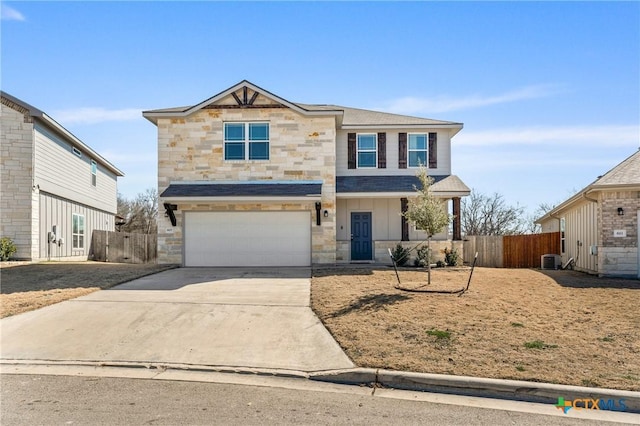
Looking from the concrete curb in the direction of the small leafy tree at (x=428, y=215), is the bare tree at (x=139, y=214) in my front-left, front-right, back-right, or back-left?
front-left

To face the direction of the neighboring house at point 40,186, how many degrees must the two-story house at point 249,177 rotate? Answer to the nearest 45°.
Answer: approximately 90° to its right

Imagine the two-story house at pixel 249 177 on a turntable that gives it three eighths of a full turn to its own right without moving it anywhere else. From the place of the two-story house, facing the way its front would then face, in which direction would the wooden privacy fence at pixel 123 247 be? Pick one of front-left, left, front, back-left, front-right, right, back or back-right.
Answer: front

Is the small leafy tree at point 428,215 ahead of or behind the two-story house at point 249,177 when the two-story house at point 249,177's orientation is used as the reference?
ahead

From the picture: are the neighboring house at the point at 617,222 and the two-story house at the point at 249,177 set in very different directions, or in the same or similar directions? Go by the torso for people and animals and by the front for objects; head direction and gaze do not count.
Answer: same or similar directions

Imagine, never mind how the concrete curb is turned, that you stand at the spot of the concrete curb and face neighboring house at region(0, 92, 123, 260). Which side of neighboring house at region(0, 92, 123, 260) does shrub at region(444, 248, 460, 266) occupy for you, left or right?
right

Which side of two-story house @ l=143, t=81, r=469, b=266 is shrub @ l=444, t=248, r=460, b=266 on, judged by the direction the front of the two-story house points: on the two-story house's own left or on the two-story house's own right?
on the two-story house's own left

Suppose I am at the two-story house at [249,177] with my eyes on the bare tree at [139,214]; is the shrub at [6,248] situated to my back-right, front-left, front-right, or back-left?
front-left

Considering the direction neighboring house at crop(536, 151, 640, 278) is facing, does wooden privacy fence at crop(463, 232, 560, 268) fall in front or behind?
behind

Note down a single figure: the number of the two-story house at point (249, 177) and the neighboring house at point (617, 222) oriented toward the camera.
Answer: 2

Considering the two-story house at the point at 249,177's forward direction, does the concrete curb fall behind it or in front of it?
in front

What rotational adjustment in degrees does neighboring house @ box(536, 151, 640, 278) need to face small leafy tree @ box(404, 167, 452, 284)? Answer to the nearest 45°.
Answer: approximately 45° to its right

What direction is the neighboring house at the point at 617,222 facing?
toward the camera

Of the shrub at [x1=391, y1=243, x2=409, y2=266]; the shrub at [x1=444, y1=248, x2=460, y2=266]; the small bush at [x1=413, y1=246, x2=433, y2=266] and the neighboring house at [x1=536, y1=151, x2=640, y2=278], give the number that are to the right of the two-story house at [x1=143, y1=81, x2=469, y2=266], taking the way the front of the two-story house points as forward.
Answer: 0

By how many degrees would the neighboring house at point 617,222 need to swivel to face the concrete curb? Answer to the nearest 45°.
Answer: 0° — it already faces it

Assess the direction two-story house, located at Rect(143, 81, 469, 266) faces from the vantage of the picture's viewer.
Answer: facing the viewer
